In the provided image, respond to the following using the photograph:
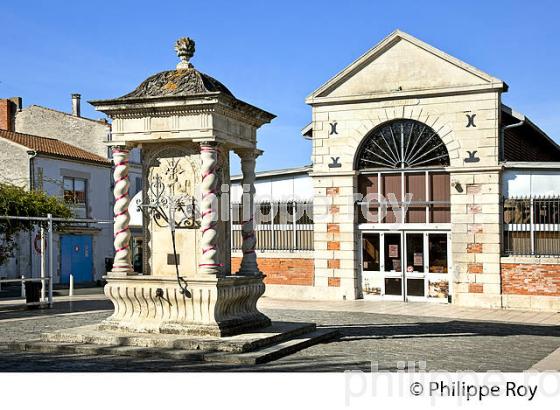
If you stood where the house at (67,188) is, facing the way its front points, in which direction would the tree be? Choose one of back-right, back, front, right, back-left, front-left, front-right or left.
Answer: front-right

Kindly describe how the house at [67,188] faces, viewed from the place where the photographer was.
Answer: facing the viewer and to the right of the viewer

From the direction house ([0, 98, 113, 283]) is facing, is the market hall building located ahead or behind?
ahead

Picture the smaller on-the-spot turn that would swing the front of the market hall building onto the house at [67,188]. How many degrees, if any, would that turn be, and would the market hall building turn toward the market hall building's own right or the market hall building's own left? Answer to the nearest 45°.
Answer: approximately 135° to the market hall building's own right

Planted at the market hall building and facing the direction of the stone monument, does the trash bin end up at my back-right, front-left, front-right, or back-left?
front-right

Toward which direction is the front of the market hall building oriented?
toward the camera

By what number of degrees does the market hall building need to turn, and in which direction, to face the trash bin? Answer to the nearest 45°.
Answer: approximately 90° to its right

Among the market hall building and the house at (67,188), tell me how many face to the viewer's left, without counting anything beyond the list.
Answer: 0

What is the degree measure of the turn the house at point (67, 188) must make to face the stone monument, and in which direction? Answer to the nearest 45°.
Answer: approximately 45° to its right

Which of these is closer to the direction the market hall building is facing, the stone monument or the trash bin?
the stone monument

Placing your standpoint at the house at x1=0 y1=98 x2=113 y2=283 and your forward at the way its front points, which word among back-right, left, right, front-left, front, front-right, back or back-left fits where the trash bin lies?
front-right

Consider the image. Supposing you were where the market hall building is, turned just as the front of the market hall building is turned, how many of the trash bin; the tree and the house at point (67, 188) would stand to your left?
0

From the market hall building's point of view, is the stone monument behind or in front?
in front

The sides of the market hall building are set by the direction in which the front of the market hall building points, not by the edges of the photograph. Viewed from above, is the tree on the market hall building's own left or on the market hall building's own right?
on the market hall building's own right
